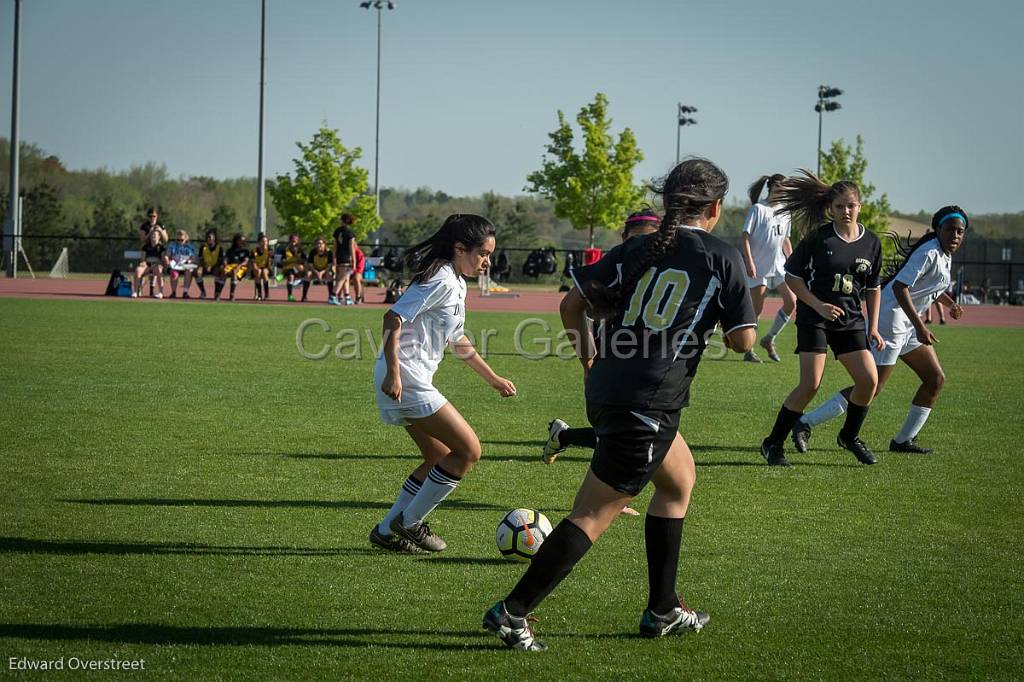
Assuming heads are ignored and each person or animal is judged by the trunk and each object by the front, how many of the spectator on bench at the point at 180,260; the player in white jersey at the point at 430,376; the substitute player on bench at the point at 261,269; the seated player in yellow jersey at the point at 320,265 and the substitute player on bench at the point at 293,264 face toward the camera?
4

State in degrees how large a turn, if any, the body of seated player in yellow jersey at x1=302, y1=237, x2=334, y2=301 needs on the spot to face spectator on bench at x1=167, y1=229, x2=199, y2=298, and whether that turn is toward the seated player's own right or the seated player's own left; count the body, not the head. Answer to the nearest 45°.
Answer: approximately 90° to the seated player's own right

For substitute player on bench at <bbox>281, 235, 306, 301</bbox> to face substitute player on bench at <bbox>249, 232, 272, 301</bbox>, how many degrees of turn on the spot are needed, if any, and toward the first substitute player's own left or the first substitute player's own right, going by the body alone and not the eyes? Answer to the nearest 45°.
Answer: approximately 45° to the first substitute player's own right

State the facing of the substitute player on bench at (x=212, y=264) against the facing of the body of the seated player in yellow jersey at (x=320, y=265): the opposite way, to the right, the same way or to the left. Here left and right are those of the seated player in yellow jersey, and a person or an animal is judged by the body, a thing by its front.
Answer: the same way

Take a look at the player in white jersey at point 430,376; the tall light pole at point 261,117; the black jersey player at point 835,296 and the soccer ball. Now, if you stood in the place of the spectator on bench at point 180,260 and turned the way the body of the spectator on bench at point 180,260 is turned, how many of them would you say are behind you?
1

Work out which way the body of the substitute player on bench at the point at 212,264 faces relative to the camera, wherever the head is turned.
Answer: toward the camera

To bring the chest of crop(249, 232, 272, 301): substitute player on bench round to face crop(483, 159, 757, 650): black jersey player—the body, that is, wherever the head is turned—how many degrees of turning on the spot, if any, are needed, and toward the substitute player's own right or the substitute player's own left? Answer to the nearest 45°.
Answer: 0° — they already face them

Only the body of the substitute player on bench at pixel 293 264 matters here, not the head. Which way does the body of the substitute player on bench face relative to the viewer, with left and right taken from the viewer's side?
facing the viewer

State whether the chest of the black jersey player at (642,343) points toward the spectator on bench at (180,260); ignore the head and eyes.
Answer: no

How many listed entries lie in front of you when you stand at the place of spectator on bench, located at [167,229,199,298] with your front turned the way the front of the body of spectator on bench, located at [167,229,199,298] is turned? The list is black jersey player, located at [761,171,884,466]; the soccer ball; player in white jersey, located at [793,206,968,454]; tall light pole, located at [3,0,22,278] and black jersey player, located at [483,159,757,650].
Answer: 4

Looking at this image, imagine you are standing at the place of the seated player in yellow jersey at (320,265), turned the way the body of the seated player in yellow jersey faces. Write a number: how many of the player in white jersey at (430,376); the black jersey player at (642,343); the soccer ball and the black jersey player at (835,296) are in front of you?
4

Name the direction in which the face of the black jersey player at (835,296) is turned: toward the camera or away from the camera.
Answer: toward the camera

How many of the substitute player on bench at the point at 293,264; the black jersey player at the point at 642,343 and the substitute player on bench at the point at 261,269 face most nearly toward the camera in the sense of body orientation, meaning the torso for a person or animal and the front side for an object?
2

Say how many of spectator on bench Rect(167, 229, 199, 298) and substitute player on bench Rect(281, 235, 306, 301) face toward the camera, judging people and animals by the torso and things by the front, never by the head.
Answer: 2

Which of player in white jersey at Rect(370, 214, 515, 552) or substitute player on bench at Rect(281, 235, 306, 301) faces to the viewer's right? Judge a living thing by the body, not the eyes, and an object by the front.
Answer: the player in white jersey
